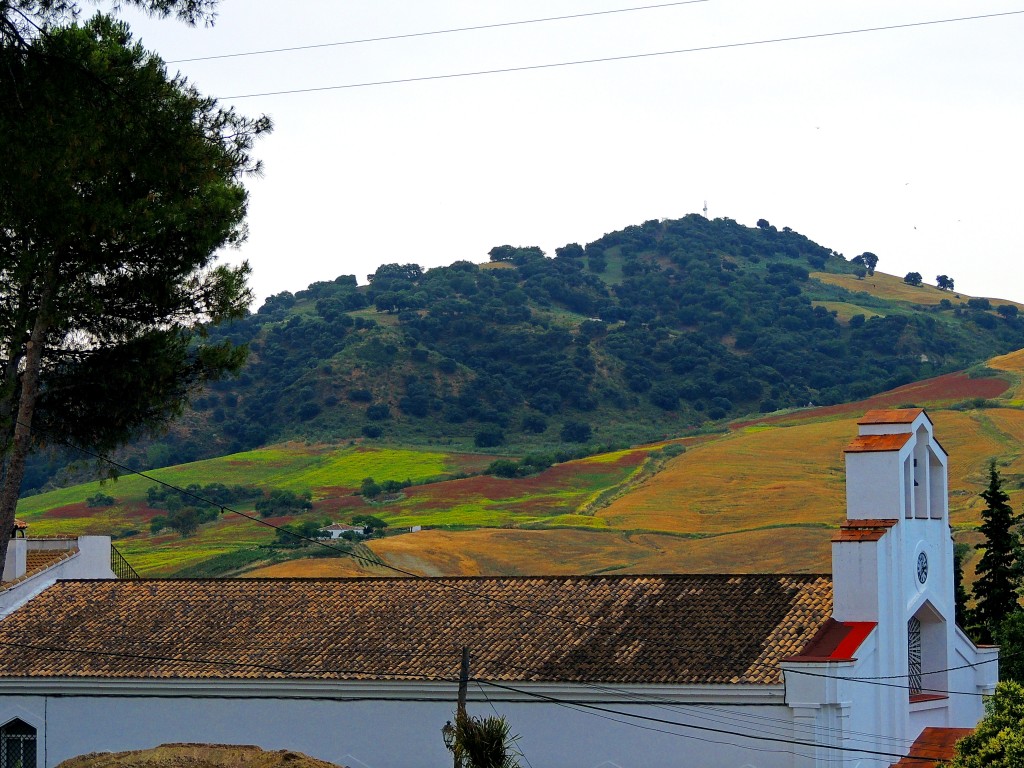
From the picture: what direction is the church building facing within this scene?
to the viewer's right
